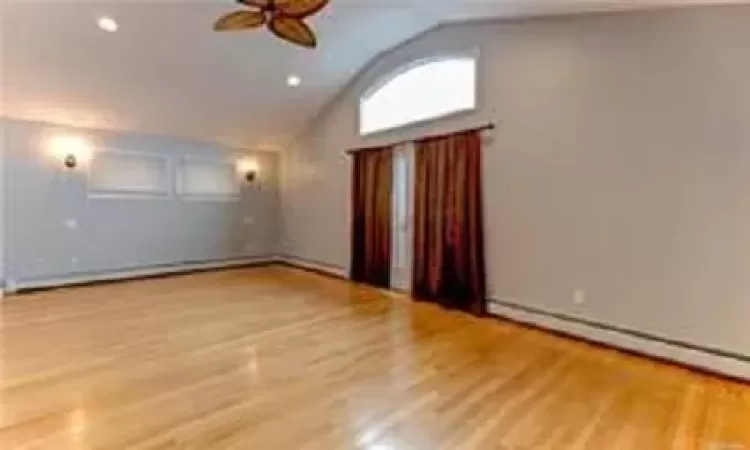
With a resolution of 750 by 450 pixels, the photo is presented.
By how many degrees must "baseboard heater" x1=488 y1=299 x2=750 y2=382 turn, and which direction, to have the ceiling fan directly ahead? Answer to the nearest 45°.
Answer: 0° — it already faces it

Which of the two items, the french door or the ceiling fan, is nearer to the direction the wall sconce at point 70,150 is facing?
the ceiling fan

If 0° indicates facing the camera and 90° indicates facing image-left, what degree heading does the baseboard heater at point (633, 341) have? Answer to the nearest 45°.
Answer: approximately 45°

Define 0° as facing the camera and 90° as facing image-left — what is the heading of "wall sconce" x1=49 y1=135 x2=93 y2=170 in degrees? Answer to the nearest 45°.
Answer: approximately 0°

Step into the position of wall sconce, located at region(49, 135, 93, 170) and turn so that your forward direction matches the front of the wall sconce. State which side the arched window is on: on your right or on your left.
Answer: on your left
